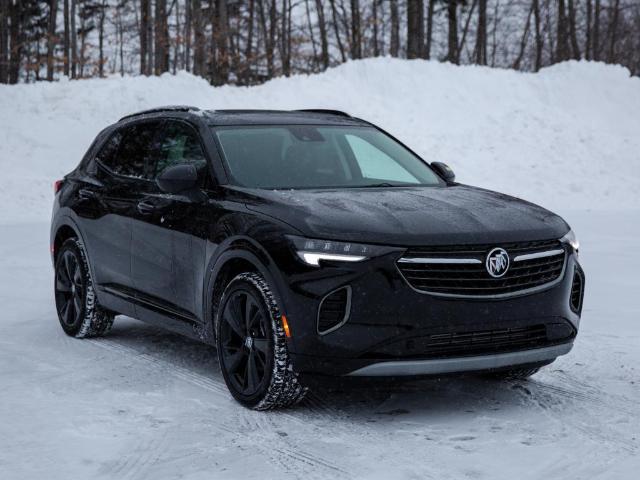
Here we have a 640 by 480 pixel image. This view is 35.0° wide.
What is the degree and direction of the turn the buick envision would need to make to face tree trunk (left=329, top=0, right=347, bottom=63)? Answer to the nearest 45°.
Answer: approximately 135° to its left

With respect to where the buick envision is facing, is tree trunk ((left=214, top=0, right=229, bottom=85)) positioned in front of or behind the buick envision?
behind

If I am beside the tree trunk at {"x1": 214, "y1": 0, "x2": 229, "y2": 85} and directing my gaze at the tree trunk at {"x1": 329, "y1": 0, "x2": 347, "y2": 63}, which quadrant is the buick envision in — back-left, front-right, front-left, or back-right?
back-right
